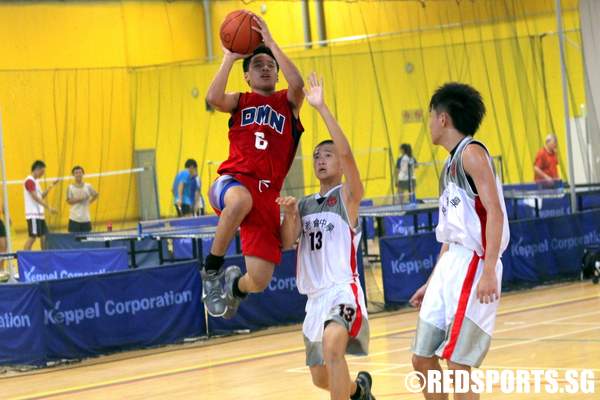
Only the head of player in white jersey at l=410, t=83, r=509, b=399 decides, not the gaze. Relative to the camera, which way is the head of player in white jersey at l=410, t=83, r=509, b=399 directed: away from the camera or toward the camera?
away from the camera

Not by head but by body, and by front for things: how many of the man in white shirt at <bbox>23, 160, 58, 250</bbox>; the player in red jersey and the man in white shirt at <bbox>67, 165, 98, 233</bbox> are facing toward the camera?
2

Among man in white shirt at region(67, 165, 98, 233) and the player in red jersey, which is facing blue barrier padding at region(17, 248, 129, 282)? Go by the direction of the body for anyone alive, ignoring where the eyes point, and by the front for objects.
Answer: the man in white shirt

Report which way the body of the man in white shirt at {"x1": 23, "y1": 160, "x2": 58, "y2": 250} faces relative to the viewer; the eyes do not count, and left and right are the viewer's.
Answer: facing to the right of the viewer

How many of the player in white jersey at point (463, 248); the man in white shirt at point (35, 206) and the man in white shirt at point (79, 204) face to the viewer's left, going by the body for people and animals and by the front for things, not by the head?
1

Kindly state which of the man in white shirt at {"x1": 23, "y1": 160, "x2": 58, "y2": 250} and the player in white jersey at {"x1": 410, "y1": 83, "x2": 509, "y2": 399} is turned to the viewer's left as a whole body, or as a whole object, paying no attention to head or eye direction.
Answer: the player in white jersey

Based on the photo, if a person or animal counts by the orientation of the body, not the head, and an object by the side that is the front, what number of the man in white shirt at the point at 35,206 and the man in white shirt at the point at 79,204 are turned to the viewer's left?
0

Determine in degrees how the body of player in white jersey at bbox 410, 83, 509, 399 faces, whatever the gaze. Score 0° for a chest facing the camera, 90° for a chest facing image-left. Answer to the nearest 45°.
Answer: approximately 90°

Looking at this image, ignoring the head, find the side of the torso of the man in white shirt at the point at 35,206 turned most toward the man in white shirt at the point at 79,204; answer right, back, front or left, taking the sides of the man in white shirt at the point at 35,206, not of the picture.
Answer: front

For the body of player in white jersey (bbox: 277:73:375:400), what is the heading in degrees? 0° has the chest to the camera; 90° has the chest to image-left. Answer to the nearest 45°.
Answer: approximately 45°

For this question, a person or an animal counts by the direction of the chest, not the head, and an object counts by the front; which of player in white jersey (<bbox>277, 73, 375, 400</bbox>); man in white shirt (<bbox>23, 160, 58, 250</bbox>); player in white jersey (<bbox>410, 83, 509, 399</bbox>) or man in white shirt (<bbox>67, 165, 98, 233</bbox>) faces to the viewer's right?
man in white shirt (<bbox>23, 160, 58, 250</bbox>)
